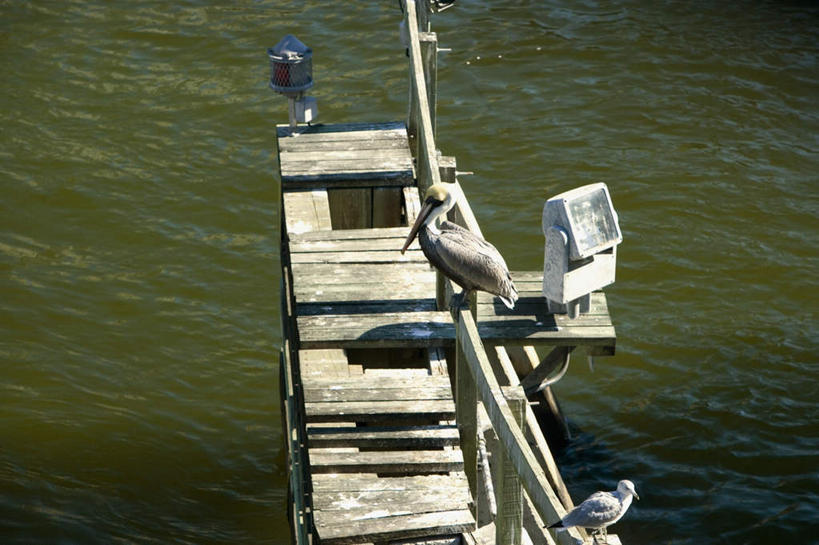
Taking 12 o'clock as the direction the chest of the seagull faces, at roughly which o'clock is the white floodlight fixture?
The white floodlight fixture is roughly at 9 o'clock from the seagull.

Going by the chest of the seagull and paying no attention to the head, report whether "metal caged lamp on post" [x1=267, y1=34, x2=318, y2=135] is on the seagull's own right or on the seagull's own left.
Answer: on the seagull's own left

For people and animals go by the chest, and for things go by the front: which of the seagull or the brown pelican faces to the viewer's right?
the seagull

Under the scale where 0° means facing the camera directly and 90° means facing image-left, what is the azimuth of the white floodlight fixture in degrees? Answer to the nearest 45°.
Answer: approximately 315°

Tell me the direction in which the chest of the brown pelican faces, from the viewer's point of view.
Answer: to the viewer's left

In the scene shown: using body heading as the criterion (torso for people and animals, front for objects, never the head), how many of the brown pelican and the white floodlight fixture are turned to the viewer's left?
1

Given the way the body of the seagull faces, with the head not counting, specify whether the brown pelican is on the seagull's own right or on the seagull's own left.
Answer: on the seagull's own left

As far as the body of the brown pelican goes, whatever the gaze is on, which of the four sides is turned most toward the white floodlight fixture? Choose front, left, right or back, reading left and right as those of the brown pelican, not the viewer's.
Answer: back

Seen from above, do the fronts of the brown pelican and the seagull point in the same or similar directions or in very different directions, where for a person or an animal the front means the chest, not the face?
very different directions

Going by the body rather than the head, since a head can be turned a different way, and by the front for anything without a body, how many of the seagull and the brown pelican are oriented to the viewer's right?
1

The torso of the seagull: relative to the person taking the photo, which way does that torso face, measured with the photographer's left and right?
facing to the right of the viewer
